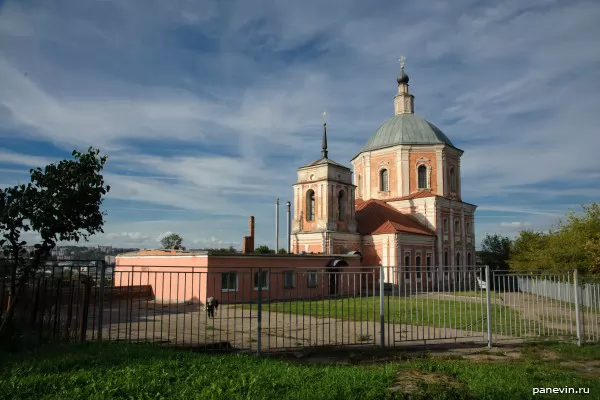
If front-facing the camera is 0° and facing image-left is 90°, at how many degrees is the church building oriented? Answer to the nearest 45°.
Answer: approximately 45°

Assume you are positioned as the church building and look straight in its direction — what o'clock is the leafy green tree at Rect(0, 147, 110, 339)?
The leafy green tree is roughly at 11 o'clock from the church building.
